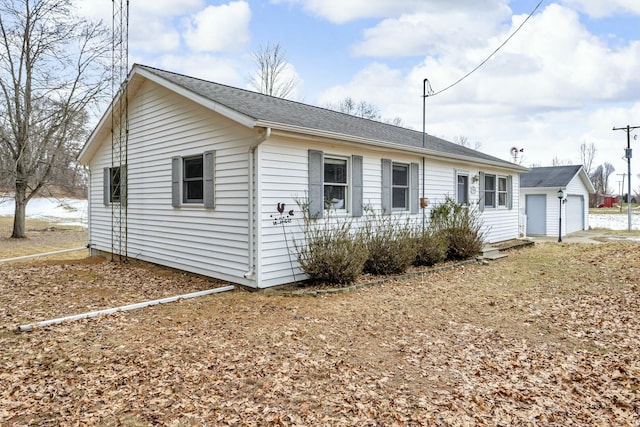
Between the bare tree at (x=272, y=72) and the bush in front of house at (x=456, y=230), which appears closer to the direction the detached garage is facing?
the bush in front of house

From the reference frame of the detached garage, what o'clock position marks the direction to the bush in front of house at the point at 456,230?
The bush in front of house is roughly at 2 o'clock from the detached garage.

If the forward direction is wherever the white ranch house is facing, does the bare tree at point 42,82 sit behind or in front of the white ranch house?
behind

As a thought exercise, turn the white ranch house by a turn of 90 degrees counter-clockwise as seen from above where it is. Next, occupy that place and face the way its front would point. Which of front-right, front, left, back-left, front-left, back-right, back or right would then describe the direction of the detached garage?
front

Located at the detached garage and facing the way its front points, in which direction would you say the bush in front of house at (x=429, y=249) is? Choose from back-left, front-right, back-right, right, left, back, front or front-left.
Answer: front-right

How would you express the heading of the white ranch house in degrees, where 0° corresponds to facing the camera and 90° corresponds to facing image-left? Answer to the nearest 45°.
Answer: approximately 315°
